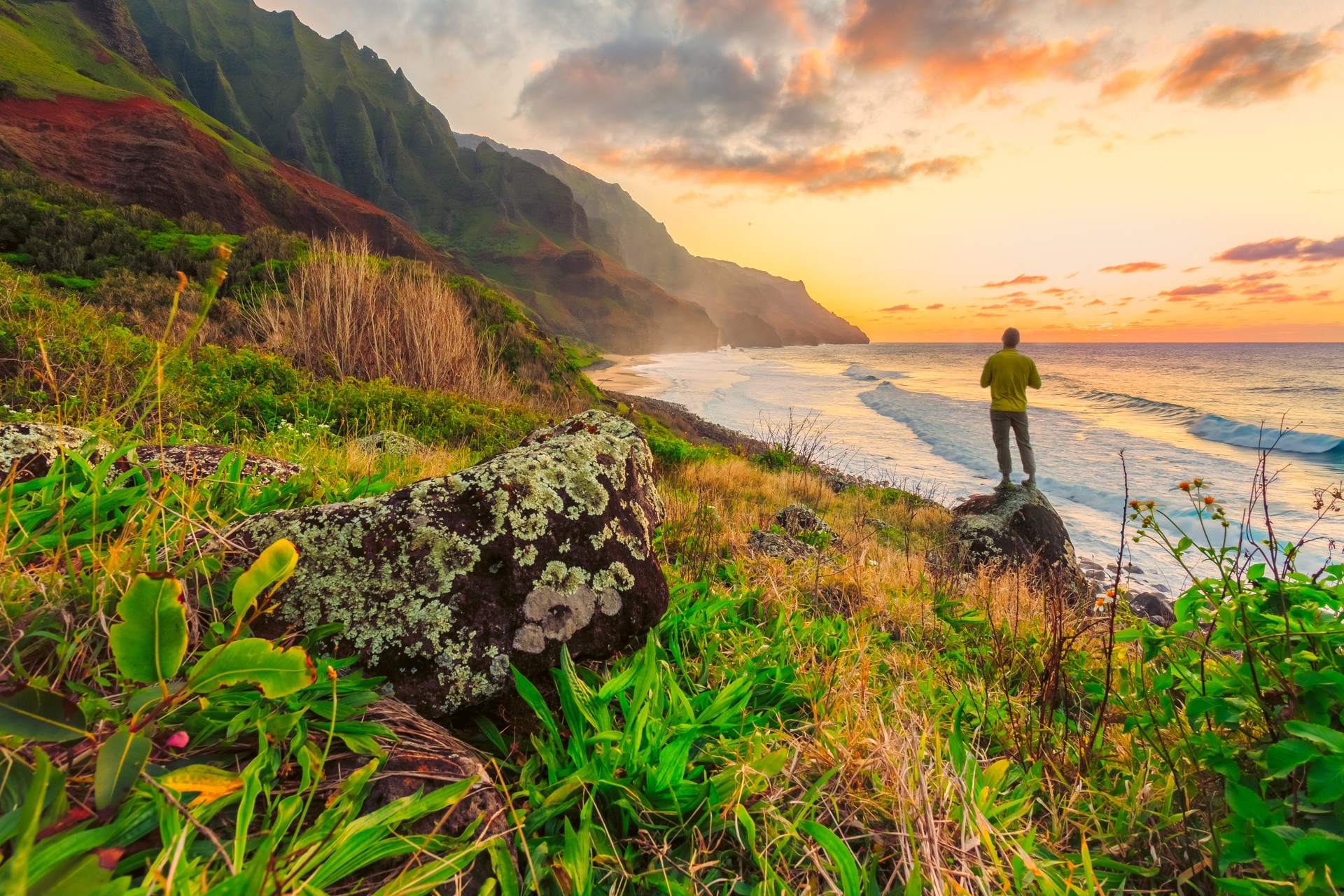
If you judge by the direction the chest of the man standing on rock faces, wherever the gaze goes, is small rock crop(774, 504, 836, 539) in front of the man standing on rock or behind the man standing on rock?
behind

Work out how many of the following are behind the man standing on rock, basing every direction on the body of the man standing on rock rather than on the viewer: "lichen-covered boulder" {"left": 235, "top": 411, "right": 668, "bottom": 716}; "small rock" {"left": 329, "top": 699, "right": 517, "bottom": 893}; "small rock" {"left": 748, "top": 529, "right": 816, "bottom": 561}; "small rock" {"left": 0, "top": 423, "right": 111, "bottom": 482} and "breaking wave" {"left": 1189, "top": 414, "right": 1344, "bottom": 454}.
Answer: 4

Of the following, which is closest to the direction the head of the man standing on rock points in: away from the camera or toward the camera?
away from the camera

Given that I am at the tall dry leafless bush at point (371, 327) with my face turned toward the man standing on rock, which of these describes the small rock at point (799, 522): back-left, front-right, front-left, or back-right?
front-right

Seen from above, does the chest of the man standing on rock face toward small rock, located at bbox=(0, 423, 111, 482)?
no

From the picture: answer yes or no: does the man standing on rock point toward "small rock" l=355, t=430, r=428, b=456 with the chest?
no

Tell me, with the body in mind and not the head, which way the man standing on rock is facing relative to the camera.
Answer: away from the camera

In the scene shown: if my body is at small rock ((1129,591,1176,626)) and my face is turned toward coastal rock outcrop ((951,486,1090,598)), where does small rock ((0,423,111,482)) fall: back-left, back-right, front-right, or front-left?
front-left

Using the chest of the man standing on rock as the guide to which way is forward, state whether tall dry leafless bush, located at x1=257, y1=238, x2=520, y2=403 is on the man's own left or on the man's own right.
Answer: on the man's own left

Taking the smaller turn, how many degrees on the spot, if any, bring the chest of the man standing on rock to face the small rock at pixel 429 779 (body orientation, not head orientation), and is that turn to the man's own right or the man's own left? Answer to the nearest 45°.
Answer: approximately 180°
